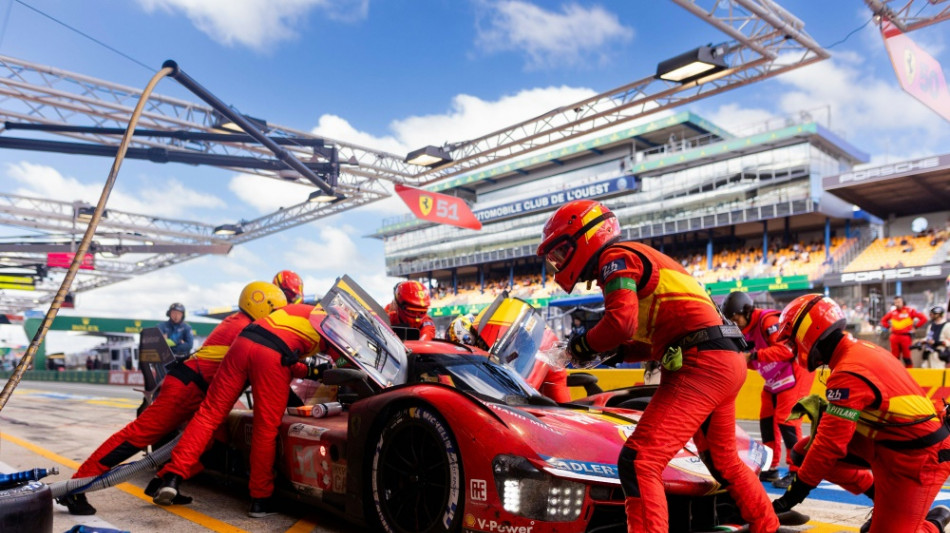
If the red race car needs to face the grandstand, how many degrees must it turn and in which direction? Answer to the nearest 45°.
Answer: approximately 90° to its left

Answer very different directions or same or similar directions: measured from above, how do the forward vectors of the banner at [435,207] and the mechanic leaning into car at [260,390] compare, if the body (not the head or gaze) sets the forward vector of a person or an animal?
very different directions

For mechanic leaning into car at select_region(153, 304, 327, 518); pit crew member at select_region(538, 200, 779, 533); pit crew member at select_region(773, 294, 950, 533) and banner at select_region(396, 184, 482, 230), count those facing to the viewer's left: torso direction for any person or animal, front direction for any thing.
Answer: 2

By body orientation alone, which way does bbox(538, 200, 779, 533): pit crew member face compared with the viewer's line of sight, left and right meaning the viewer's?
facing to the left of the viewer

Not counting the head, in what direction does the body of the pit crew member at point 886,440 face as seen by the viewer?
to the viewer's left

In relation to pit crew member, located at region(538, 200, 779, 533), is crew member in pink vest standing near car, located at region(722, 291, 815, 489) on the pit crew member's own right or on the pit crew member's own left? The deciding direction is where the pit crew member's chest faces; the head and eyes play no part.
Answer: on the pit crew member's own right

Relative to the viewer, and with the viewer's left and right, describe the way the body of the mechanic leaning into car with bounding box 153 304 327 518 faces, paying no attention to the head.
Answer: facing away from the viewer and to the right of the viewer

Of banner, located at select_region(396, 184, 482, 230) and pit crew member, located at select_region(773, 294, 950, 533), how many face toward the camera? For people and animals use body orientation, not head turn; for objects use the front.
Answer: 1

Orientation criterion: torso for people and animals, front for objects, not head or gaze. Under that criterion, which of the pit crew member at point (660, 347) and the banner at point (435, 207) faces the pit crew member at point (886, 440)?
the banner

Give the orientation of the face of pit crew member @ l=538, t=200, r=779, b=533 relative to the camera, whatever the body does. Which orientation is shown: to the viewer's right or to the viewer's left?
to the viewer's left

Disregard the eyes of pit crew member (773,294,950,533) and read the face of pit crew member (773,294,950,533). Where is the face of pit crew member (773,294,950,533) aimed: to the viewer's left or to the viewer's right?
to the viewer's left
